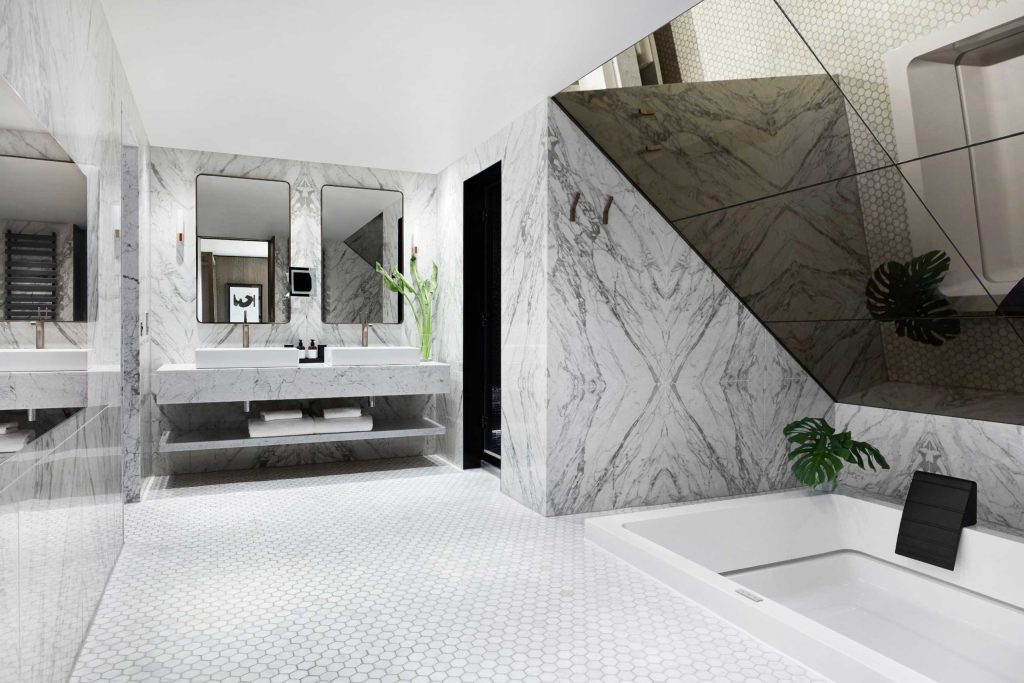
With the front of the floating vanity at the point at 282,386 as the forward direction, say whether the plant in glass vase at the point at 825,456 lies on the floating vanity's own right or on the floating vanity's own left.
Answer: on the floating vanity's own left

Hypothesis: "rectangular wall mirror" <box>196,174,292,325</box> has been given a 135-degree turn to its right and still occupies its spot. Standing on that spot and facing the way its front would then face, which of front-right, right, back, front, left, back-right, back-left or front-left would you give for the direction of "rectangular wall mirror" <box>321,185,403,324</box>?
back-right

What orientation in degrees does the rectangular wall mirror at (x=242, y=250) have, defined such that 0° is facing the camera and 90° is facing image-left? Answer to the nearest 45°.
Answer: approximately 0°

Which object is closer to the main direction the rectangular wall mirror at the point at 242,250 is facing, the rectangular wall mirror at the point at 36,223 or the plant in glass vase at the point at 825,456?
the rectangular wall mirror
